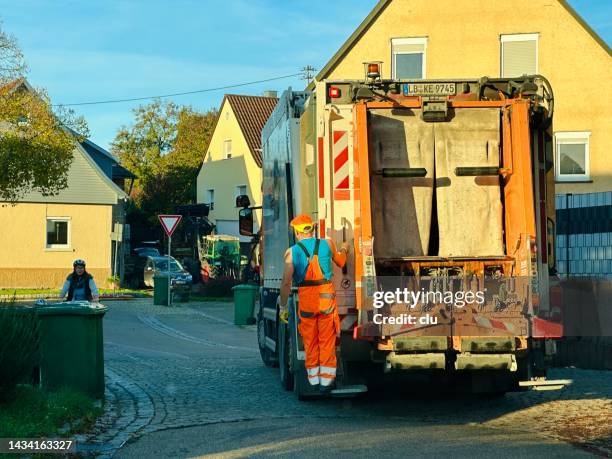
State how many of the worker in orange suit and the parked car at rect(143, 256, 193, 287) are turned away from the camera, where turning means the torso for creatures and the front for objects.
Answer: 1

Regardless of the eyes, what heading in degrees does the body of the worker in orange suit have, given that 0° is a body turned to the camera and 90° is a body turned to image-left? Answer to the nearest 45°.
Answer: approximately 180°

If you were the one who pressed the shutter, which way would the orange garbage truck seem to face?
facing away from the viewer

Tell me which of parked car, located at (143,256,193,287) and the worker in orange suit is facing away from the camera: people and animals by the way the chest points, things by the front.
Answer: the worker in orange suit

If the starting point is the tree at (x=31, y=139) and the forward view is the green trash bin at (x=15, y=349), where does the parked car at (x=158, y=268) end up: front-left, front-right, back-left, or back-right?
back-left

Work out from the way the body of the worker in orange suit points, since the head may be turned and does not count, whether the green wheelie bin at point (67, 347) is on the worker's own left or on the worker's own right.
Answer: on the worker's own left

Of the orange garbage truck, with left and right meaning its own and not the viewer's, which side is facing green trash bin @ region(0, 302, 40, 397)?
left
